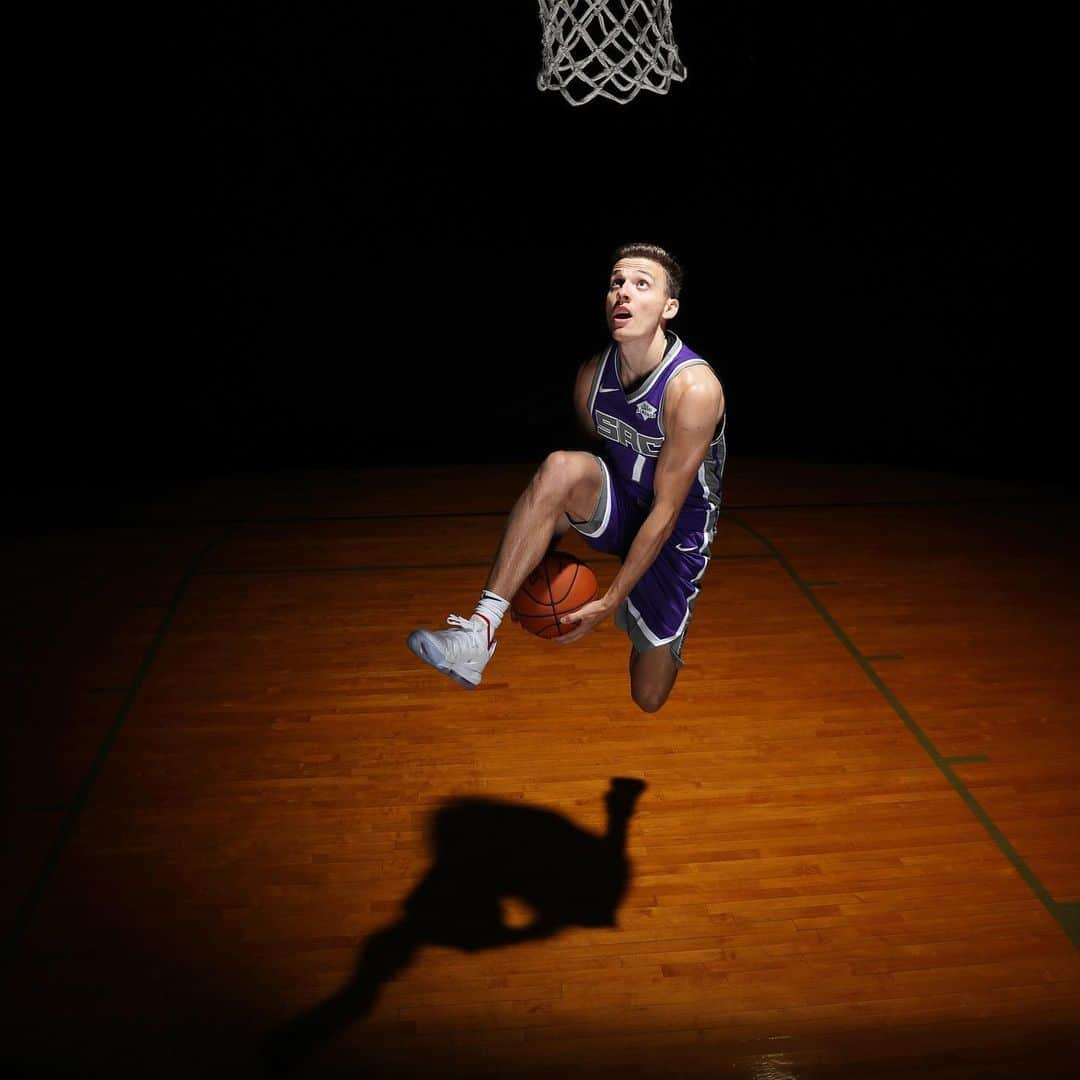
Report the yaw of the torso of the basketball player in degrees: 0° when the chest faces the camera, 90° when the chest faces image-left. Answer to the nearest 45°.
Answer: approximately 45°
